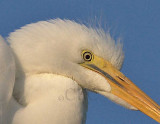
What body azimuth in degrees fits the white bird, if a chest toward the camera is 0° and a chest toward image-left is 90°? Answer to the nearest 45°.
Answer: approximately 270°
